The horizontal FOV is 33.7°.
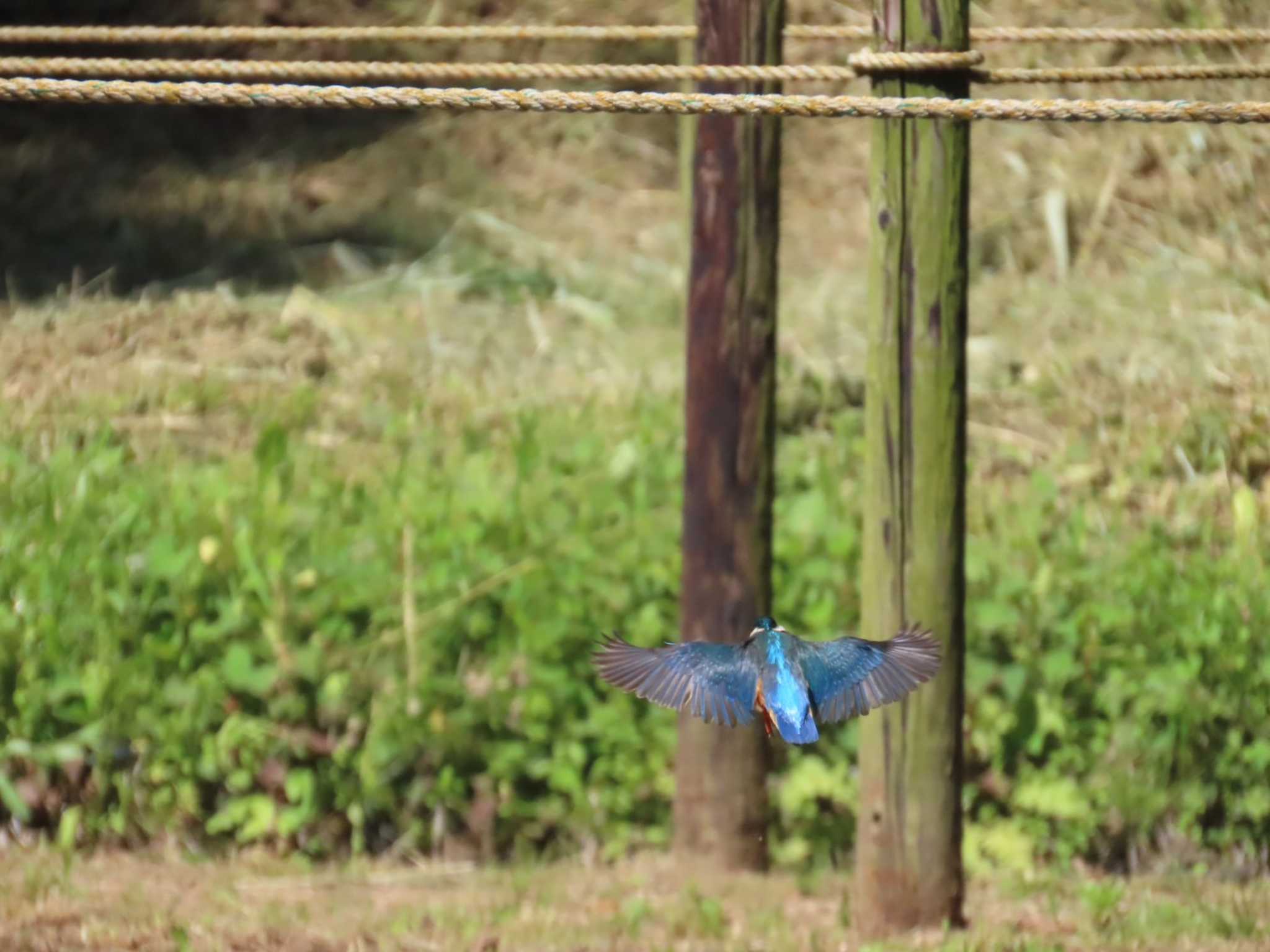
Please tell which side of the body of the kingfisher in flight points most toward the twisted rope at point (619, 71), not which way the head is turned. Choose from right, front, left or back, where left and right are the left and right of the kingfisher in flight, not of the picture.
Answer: front

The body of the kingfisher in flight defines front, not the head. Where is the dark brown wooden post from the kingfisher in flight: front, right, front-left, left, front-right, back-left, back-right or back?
front

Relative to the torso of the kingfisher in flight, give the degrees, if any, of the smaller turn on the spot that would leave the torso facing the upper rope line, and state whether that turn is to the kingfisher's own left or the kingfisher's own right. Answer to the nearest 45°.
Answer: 0° — it already faces it

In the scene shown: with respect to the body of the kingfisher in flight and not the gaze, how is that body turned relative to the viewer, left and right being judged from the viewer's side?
facing away from the viewer
